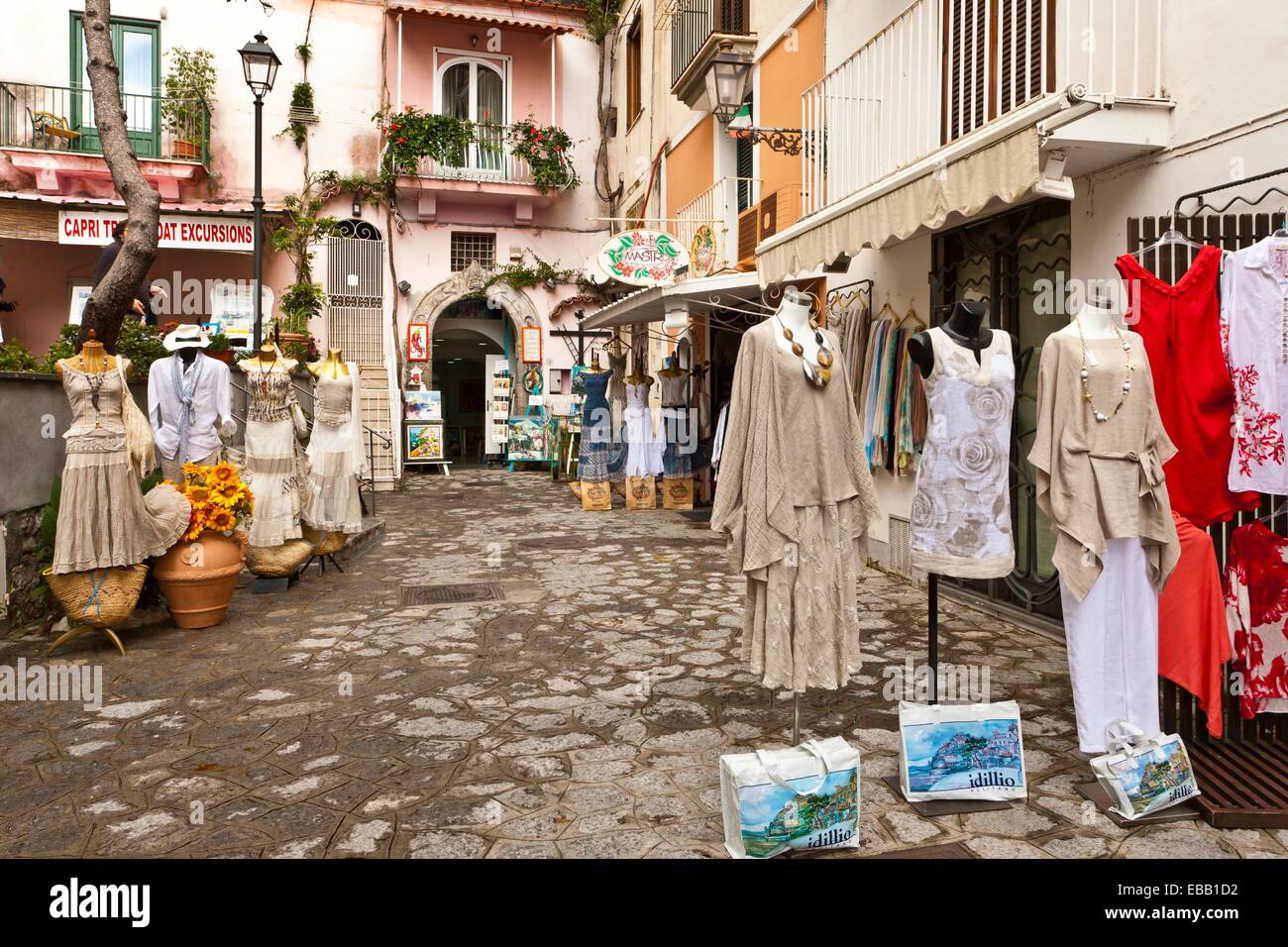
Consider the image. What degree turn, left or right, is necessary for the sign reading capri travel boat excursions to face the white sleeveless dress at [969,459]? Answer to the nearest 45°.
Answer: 0° — it already faces it

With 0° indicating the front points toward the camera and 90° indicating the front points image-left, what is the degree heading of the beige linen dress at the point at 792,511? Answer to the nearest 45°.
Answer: approximately 315°

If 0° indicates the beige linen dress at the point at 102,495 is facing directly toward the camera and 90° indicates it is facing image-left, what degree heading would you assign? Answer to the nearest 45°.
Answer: approximately 0°

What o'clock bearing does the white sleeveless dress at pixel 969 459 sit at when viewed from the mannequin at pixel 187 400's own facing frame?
The white sleeveless dress is roughly at 11 o'clock from the mannequin.
